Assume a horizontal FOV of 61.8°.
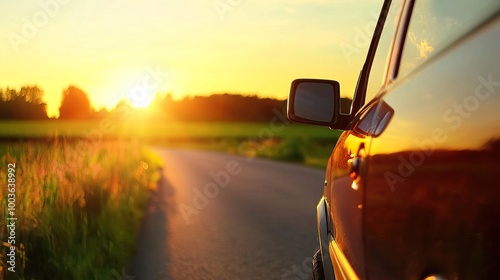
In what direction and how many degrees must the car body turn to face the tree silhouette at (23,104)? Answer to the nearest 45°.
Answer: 0° — it already faces it

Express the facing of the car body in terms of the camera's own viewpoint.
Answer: facing away from the viewer and to the left of the viewer

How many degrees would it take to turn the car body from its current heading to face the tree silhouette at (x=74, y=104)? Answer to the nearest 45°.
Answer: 0° — it already faces it
